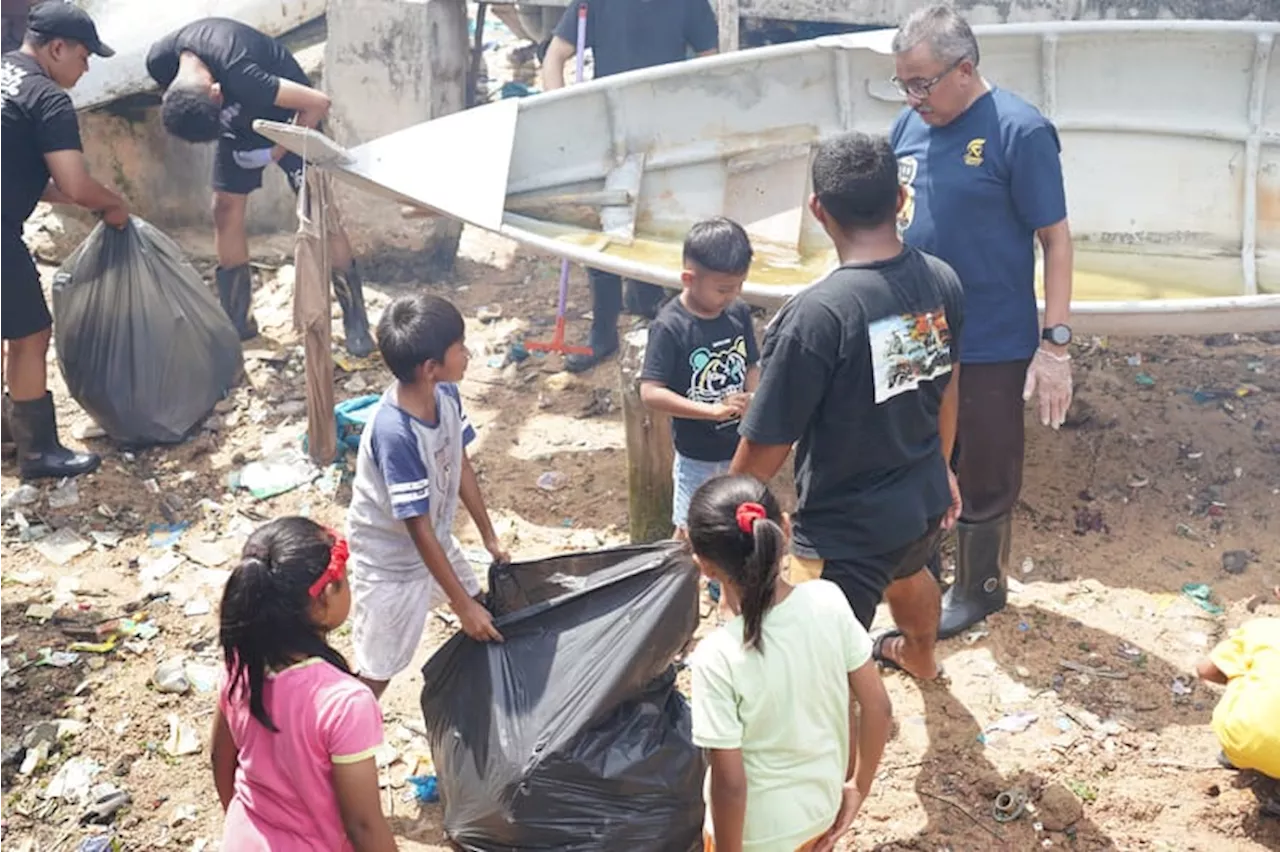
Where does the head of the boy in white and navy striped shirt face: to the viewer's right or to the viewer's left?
to the viewer's right

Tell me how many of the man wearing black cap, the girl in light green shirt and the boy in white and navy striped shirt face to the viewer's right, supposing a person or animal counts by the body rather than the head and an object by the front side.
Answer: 2

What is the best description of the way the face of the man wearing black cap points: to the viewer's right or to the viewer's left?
to the viewer's right

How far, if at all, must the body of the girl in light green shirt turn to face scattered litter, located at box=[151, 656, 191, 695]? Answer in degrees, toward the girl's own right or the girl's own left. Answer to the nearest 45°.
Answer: approximately 45° to the girl's own left

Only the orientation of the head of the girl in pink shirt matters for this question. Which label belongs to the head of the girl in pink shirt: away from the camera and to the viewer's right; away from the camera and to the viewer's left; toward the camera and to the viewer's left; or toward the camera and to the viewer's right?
away from the camera and to the viewer's right

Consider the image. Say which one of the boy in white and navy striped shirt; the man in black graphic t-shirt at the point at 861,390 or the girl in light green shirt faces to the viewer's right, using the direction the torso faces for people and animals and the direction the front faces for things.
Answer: the boy in white and navy striped shirt

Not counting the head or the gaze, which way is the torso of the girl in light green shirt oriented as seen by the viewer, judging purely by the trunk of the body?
away from the camera

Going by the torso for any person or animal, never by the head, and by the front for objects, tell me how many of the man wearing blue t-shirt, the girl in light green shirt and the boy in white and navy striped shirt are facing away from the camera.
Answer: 1

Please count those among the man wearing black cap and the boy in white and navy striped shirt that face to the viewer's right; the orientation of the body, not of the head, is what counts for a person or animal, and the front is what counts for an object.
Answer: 2

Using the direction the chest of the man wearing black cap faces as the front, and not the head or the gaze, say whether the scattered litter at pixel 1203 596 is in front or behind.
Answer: in front

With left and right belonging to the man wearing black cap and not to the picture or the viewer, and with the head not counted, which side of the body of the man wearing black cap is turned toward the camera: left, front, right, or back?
right

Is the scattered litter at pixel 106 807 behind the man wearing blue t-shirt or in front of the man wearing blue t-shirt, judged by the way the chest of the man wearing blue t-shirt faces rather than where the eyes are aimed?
in front

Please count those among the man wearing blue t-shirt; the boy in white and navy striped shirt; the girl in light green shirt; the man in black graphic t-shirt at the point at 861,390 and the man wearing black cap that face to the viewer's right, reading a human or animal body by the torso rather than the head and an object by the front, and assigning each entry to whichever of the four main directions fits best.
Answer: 2

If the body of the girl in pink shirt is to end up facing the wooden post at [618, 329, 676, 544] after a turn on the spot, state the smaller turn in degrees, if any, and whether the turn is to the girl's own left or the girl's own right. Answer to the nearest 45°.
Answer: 0° — they already face it

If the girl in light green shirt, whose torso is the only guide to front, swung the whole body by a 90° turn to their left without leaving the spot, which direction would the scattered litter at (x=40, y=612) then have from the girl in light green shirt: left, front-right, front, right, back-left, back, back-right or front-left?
front-right

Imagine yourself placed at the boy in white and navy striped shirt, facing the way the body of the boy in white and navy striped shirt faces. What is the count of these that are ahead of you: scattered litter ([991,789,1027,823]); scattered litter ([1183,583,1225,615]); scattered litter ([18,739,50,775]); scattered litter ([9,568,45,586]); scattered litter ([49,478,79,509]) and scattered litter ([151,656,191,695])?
2

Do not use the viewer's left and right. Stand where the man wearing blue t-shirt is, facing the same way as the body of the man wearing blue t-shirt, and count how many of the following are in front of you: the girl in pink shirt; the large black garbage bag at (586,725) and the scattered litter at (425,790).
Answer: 3

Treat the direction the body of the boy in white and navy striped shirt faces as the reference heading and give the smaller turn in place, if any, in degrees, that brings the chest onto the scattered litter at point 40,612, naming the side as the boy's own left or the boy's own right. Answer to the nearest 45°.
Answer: approximately 135° to the boy's own left

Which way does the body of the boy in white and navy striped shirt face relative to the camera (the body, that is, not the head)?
to the viewer's right
